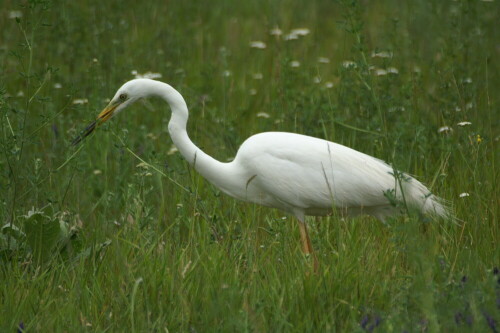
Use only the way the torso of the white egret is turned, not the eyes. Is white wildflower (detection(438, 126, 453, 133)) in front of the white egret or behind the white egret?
behind

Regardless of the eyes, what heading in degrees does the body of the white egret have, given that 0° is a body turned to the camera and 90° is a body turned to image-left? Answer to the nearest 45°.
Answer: approximately 90°
